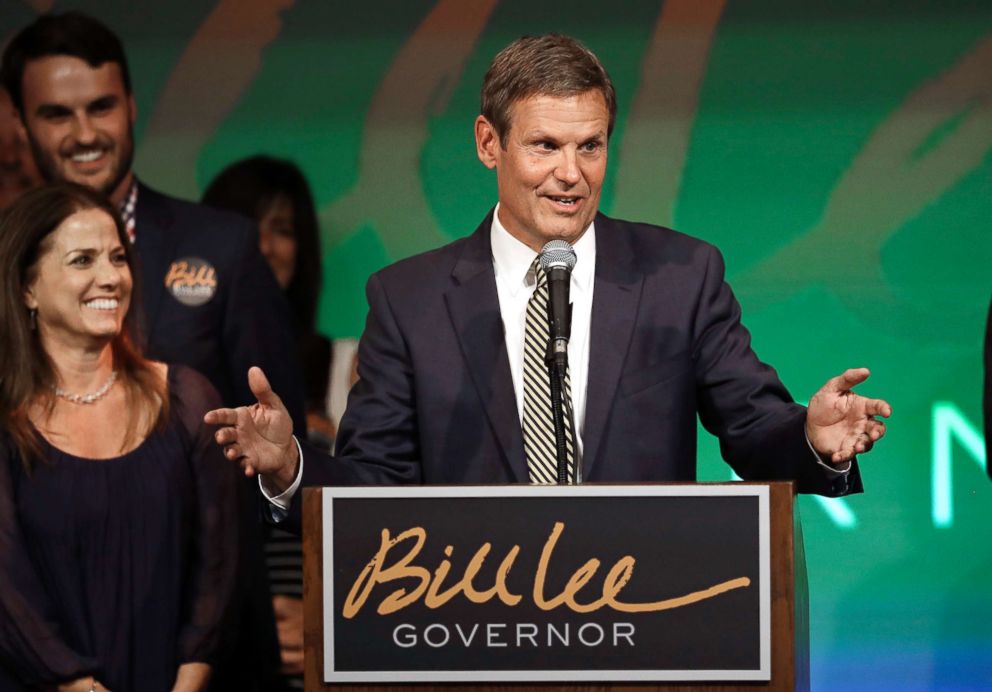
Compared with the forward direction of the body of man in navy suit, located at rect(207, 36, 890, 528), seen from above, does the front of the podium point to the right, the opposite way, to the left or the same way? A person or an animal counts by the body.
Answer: the same way

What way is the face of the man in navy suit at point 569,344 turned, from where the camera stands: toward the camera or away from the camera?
toward the camera

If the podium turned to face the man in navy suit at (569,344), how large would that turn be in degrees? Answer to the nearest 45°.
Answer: approximately 180°

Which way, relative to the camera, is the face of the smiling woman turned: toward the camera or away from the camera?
toward the camera

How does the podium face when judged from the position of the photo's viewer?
facing the viewer

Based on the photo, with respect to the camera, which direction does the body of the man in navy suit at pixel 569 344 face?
toward the camera

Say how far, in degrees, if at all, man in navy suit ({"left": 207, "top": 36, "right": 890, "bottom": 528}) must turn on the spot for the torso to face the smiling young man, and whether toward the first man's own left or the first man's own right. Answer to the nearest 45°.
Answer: approximately 135° to the first man's own right

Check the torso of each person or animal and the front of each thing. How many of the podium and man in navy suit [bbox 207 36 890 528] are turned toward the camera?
2
